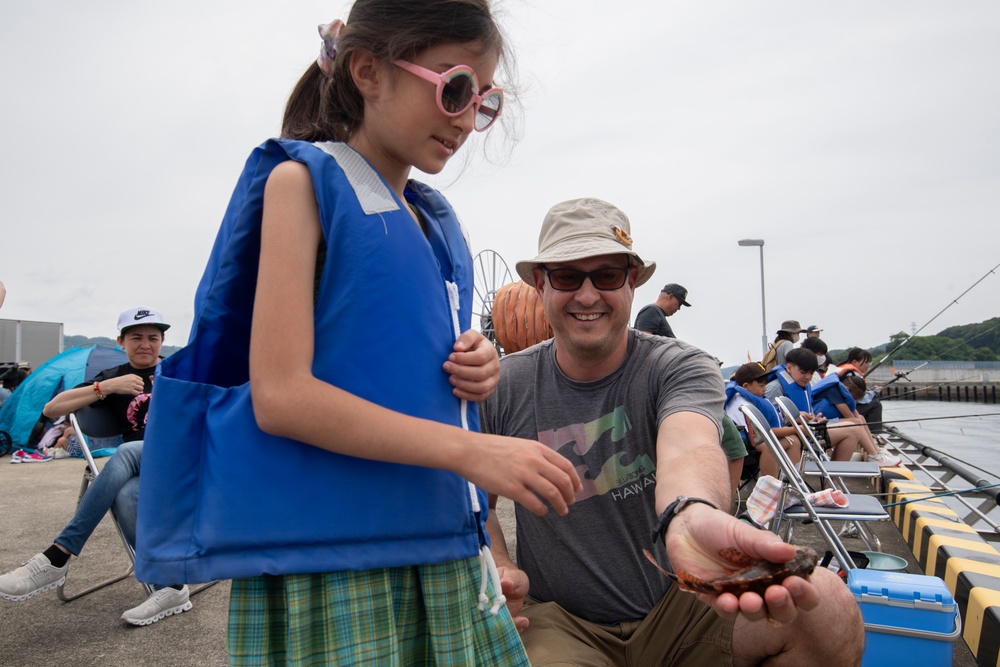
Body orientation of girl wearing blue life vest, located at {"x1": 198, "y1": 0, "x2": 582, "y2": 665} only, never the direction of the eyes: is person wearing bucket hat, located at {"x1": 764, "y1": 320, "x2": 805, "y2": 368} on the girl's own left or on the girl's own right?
on the girl's own left

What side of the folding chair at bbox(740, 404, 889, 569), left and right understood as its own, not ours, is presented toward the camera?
right

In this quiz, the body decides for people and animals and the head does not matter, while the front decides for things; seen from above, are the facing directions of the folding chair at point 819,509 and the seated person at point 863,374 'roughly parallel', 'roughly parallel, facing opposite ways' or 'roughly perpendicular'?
roughly parallel

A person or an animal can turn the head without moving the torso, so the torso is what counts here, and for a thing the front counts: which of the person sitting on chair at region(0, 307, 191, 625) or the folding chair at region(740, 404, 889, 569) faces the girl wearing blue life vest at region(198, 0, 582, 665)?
the person sitting on chair

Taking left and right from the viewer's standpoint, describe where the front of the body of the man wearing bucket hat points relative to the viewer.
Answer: facing the viewer

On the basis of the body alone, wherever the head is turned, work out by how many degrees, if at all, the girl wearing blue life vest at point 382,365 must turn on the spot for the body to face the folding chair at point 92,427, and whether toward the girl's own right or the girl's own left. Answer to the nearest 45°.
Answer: approximately 180°

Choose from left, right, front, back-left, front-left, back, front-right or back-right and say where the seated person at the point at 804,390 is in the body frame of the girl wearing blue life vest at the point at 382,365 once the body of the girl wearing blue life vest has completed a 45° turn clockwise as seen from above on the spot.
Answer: back-left

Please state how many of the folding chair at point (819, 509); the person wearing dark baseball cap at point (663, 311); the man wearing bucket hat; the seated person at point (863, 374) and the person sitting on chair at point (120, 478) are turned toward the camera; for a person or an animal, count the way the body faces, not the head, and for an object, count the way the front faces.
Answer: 2

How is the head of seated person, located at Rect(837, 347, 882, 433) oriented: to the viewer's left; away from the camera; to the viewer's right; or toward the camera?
to the viewer's right

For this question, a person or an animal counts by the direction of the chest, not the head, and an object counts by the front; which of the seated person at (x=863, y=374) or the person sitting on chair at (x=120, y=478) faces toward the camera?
the person sitting on chair

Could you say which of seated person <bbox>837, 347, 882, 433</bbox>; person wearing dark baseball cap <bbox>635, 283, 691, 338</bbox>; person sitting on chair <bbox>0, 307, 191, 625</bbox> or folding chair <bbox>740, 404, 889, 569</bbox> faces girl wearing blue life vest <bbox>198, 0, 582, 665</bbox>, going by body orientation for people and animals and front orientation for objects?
the person sitting on chair

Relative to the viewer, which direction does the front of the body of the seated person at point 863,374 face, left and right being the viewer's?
facing to the right of the viewer

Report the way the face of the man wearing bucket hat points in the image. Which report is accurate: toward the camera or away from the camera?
toward the camera

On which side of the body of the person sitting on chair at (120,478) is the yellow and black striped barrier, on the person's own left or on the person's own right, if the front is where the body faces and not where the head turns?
on the person's own left

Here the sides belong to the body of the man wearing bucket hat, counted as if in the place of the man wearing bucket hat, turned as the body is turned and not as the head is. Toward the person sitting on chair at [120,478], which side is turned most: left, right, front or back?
right

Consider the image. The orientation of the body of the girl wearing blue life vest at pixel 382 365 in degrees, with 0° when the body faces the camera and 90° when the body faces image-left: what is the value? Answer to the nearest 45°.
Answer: approximately 315°

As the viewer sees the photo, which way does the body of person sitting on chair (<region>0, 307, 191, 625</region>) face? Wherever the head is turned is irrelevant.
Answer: toward the camera

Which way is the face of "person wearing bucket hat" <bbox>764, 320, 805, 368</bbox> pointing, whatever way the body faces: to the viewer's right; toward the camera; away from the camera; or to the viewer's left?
to the viewer's right
